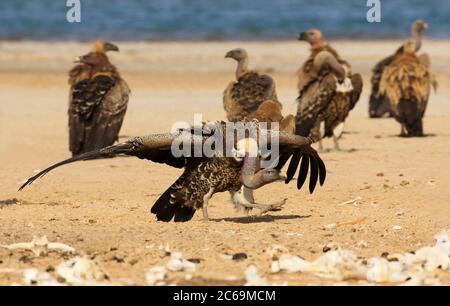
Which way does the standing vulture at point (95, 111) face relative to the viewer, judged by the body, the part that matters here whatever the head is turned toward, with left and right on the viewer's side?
facing away from the viewer and to the right of the viewer

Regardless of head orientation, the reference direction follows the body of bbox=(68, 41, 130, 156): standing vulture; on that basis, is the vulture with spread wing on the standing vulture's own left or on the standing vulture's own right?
on the standing vulture's own right

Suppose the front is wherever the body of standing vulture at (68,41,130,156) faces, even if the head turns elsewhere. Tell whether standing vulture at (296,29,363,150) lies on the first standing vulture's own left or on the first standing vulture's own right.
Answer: on the first standing vulture's own right

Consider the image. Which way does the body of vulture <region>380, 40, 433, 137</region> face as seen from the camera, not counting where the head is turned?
away from the camera

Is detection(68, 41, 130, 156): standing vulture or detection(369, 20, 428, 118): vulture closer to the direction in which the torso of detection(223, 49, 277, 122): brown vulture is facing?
the standing vulture

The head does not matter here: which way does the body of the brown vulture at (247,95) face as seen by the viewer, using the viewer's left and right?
facing to the left of the viewer
